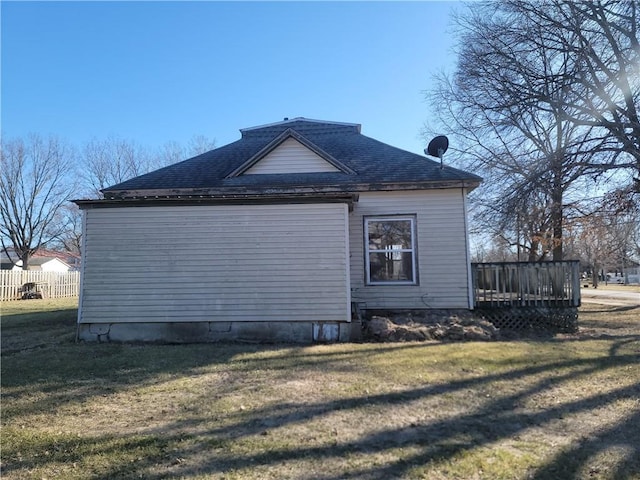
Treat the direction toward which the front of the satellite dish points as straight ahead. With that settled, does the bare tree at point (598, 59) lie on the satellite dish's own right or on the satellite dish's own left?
on the satellite dish's own right
